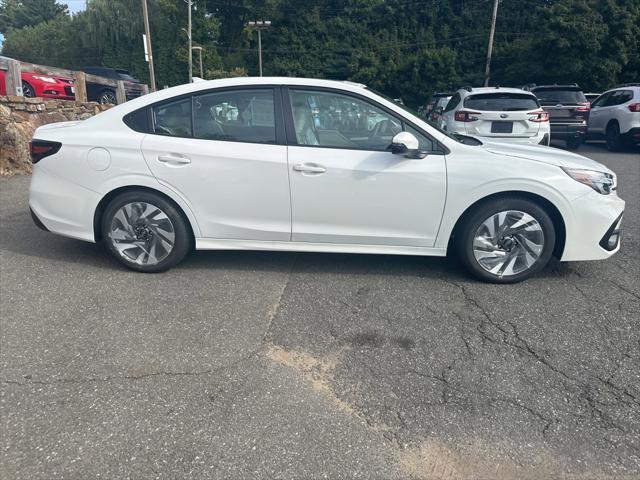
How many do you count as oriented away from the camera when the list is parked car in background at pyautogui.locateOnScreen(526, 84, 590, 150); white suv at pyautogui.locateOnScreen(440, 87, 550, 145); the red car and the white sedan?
2

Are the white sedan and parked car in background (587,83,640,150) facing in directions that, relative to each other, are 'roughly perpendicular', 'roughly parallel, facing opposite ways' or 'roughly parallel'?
roughly perpendicular

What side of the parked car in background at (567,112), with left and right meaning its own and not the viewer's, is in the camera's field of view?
back

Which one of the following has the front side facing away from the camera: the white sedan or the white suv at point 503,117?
the white suv

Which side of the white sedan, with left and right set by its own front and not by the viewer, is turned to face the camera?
right

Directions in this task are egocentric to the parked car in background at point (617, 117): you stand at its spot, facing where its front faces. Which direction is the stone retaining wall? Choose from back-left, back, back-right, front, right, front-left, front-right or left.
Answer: left

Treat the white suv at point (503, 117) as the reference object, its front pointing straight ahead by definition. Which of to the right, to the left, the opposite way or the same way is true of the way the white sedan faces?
to the right

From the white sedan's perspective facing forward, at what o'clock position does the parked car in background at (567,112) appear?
The parked car in background is roughly at 10 o'clock from the white sedan.

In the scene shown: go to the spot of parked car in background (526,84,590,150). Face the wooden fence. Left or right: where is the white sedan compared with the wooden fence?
left

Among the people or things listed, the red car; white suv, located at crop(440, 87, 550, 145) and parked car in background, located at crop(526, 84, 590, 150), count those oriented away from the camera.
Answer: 2

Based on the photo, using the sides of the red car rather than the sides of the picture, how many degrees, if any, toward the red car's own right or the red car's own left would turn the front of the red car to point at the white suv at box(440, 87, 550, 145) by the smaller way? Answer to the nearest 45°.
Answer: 0° — it already faces it

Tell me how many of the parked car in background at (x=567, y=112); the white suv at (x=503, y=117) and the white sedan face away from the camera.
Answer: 2

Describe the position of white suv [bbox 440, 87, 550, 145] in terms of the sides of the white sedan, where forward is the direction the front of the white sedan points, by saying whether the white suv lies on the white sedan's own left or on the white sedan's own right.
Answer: on the white sedan's own left

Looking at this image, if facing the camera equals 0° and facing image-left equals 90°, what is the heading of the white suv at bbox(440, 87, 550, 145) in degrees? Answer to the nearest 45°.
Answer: approximately 180°
